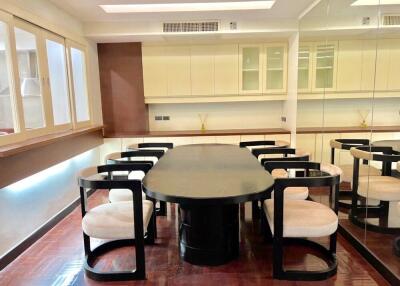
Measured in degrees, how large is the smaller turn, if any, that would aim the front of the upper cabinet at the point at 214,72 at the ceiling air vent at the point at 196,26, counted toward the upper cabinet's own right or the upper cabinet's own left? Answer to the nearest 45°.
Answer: approximately 45° to the upper cabinet's own right

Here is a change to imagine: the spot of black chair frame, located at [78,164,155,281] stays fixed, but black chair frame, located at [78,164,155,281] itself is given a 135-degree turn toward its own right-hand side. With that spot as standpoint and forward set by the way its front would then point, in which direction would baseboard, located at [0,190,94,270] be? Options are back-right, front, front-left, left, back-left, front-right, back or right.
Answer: right

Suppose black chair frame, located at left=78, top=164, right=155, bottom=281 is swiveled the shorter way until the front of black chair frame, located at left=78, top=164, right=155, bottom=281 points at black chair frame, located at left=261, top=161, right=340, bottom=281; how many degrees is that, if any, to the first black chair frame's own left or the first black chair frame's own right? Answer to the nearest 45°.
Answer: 0° — it already faces it

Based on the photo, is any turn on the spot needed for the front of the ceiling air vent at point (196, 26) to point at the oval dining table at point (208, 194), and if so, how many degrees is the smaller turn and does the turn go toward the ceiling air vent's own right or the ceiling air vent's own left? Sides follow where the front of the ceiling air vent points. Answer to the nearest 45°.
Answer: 0° — it already faces it

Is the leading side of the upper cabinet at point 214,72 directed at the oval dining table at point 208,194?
yes

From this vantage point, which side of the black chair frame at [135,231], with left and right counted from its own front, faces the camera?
right

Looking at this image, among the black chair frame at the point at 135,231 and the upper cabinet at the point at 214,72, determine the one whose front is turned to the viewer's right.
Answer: the black chair frame

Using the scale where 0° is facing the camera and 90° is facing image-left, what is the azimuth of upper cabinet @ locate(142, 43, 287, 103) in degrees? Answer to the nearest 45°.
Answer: approximately 0°

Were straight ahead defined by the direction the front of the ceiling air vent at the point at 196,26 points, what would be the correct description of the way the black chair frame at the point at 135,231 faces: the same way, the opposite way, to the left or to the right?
to the left
